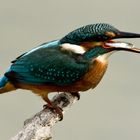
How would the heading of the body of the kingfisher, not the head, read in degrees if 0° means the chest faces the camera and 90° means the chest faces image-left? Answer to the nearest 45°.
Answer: approximately 270°
